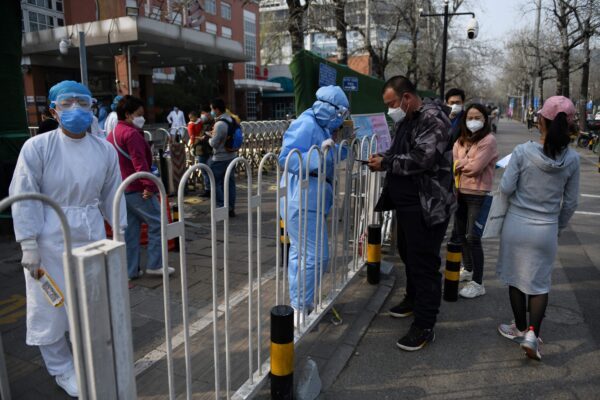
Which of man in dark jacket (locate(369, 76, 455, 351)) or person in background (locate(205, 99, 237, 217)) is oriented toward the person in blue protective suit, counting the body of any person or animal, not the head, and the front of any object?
the man in dark jacket

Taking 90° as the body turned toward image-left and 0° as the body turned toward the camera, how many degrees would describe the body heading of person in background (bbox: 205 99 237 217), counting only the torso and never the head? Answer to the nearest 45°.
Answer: approximately 90°

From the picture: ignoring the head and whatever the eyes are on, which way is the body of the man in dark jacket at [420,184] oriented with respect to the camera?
to the viewer's left

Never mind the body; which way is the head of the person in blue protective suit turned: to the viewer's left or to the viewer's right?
to the viewer's right

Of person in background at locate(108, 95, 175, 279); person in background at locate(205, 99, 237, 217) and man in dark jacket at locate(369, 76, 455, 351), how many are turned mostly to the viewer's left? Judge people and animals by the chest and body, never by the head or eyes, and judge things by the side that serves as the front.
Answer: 2
